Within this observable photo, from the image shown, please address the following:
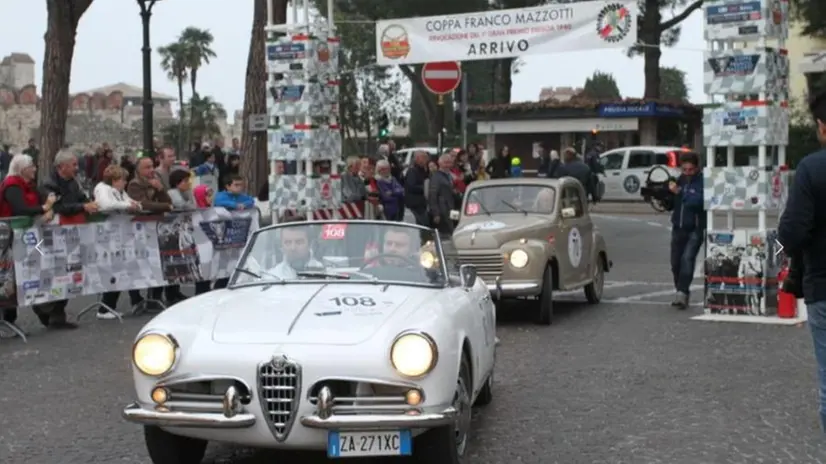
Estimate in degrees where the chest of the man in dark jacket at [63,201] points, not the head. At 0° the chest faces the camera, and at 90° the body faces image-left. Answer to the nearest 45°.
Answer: approximately 270°

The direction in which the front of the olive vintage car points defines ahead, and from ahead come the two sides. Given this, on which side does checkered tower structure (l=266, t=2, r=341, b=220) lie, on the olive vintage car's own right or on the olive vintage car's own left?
on the olive vintage car's own right

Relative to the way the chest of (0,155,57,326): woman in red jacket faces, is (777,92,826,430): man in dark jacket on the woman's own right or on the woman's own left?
on the woman's own right

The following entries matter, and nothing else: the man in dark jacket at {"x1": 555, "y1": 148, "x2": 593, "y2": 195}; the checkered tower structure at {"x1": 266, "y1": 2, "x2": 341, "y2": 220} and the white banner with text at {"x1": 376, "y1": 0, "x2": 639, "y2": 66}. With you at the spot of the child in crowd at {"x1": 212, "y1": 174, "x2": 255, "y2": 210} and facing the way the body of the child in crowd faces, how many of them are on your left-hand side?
3

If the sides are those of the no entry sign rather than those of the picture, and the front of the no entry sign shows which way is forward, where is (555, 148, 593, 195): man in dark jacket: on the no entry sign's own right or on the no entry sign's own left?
on the no entry sign's own left

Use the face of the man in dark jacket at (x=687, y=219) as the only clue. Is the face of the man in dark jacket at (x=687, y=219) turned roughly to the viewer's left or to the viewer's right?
to the viewer's left

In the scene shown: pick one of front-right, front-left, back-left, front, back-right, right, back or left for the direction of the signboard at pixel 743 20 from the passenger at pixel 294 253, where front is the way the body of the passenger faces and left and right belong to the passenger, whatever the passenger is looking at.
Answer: back-left

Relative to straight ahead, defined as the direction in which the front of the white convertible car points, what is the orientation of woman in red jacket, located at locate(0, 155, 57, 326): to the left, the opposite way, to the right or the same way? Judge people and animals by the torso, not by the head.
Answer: to the left

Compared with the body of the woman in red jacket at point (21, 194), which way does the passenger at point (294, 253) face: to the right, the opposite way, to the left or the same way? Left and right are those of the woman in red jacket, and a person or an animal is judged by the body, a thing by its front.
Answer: to the right

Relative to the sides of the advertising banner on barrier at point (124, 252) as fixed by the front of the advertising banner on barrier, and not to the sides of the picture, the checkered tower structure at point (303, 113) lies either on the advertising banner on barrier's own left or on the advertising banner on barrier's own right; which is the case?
on the advertising banner on barrier's own left
